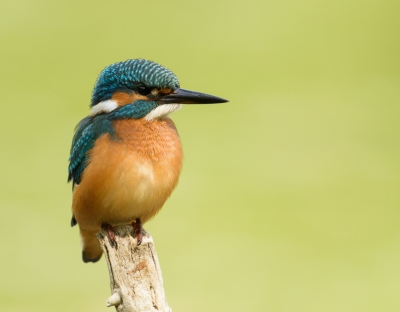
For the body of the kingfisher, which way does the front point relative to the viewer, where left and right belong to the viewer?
facing the viewer and to the right of the viewer
